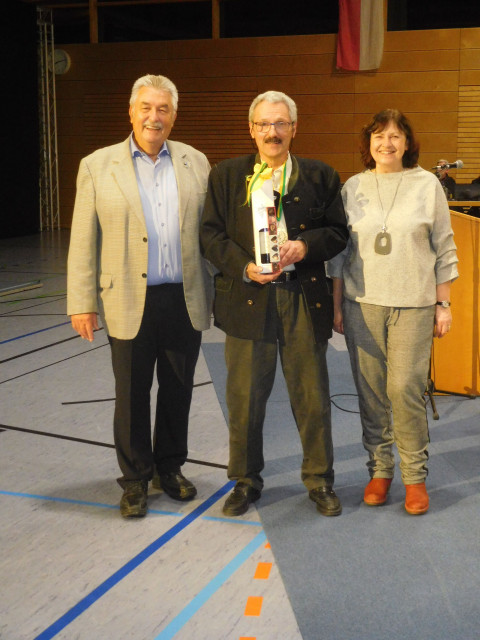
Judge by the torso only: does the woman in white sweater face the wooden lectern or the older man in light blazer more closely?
the older man in light blazer

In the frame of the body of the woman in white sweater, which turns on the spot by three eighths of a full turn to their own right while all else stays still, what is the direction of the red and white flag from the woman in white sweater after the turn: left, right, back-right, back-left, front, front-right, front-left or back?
front-right

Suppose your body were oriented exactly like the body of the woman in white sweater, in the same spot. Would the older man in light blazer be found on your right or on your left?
on your right

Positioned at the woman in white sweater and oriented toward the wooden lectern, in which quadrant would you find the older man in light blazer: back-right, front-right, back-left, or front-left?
back-left

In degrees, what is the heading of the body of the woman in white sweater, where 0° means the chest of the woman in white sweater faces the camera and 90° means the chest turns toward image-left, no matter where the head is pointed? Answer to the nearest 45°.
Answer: approximately 0°

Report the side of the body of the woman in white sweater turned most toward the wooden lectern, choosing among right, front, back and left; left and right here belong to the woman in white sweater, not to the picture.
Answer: back
